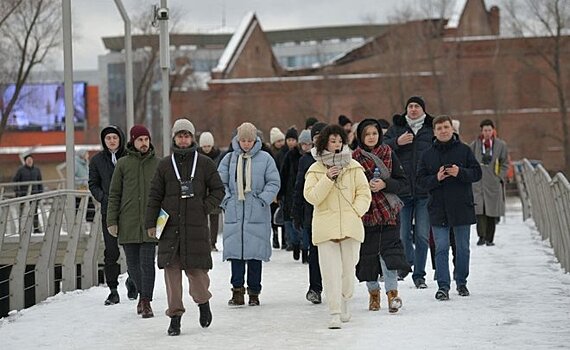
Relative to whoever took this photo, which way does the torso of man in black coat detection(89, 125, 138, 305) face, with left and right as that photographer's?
facing the viewer

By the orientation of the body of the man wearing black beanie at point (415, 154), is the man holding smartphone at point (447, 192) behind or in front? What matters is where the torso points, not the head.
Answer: in front

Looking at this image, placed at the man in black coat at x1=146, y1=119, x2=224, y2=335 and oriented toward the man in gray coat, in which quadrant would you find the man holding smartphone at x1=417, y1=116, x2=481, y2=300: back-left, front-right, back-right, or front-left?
front-right

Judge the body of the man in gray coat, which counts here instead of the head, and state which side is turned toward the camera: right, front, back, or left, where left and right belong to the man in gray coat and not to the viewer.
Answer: front

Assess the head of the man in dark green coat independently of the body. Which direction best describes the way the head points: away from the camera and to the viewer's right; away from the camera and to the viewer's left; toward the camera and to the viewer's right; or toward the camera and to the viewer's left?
toward the camera and to the viewer's right

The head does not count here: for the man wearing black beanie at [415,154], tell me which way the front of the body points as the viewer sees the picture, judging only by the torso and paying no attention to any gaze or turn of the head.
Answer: toward the camera

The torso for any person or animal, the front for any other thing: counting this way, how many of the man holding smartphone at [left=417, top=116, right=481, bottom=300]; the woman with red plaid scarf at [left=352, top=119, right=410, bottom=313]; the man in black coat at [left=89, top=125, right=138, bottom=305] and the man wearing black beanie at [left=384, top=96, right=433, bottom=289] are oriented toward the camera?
4

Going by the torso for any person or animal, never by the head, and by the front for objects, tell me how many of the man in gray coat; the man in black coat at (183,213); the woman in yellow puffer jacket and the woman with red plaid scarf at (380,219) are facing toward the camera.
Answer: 4

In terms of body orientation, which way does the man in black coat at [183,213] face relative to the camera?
toward the camera

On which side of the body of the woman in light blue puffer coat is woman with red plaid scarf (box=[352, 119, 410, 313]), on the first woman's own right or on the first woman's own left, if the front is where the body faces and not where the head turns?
on the first woman's own left
